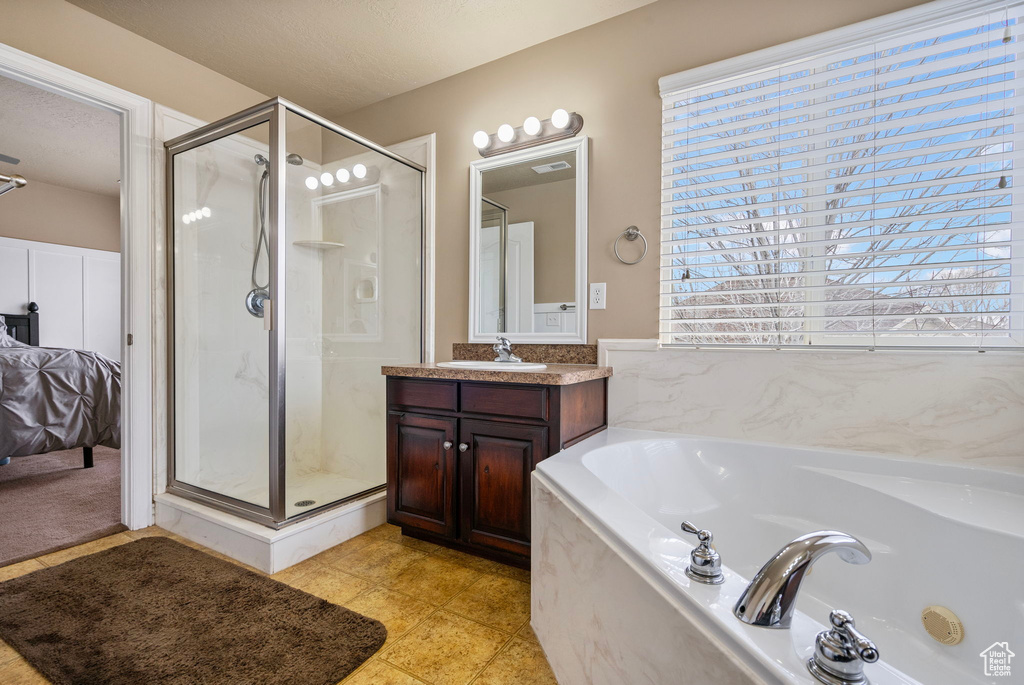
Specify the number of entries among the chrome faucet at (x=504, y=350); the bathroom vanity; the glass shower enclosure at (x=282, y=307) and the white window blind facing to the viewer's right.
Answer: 0

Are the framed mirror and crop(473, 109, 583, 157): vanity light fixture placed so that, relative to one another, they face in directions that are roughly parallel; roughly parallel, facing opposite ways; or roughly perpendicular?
roughly parallel

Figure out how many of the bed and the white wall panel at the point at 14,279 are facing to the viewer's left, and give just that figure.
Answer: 0

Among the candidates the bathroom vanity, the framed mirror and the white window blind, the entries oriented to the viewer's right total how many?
0

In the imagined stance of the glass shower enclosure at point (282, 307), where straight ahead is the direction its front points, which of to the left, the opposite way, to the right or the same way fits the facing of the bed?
to the left

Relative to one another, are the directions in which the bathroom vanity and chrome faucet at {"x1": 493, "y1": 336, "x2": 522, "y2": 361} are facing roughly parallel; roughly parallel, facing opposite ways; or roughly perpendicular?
roughly parallel

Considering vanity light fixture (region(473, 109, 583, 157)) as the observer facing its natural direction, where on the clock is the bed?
The bed is roughly at 2 o'clock from the vanity light fixture.

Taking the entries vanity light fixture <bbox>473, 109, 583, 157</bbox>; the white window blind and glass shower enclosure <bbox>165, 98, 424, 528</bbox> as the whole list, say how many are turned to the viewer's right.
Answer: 0

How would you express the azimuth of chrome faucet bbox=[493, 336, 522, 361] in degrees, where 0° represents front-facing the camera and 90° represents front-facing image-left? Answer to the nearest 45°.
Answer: approximately 45°

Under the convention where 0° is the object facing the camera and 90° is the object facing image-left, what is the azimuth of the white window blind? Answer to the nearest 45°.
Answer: approximately 45°

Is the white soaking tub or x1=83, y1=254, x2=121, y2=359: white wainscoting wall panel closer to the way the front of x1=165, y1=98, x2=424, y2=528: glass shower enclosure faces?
the white soaking tub

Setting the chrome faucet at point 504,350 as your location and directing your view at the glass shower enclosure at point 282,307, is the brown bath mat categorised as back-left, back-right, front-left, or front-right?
front-left

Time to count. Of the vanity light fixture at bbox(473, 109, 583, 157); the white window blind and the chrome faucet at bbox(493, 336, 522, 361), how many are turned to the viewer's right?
0

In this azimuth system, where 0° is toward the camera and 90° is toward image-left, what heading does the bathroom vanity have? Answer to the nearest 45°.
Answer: approximately 45°

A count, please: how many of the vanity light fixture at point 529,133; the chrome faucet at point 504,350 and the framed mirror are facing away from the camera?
0
